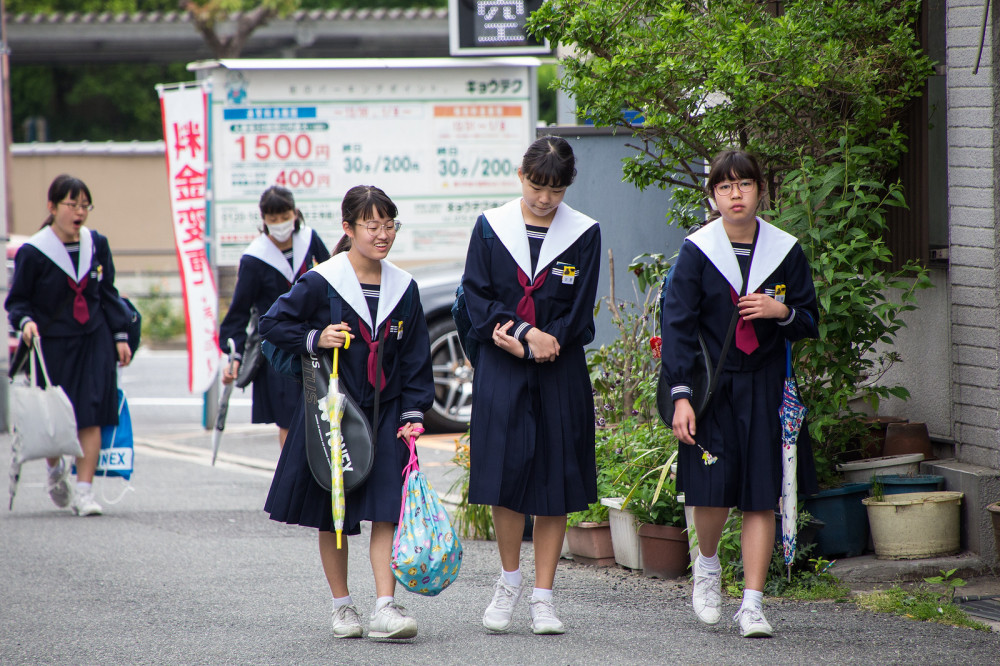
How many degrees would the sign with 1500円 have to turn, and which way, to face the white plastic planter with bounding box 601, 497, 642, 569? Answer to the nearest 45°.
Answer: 0° — it already faces it

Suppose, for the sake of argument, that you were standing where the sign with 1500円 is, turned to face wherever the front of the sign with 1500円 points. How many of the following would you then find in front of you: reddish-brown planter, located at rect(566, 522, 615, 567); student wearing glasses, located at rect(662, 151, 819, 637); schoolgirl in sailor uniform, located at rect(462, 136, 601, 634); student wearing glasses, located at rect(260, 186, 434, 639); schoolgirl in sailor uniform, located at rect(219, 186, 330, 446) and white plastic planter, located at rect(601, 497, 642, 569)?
6

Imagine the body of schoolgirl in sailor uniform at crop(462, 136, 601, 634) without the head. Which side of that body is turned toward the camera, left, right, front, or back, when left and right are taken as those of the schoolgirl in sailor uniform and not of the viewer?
front

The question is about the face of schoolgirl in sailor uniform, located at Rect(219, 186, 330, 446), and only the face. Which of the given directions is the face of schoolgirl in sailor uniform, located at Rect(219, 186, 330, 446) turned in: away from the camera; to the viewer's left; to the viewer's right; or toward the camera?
toward the camera

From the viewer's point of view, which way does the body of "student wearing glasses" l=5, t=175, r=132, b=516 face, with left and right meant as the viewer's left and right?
facing the viewer and to the right of the viewer

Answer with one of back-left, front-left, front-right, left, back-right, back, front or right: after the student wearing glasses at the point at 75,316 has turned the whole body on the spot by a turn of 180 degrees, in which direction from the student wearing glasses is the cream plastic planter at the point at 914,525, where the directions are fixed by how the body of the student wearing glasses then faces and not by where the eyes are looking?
back

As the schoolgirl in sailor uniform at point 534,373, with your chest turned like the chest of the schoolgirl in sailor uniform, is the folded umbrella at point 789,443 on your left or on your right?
on your left

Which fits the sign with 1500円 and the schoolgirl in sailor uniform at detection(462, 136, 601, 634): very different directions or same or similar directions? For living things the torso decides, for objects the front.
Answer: same or similar directions

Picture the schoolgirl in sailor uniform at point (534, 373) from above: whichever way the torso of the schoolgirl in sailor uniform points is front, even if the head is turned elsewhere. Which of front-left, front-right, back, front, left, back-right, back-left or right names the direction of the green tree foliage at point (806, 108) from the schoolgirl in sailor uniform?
back-left

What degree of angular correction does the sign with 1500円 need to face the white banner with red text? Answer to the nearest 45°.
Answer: approximately 90° to its right

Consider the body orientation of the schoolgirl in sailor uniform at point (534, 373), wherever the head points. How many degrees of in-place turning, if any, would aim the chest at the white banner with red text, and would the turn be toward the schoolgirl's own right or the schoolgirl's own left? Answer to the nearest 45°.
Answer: approximately 135° to the schoolgirl's own right

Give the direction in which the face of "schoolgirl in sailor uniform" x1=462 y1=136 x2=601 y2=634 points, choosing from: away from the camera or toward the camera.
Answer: toward the camera

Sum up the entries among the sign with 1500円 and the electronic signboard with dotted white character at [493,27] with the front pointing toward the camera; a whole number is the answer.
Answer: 2

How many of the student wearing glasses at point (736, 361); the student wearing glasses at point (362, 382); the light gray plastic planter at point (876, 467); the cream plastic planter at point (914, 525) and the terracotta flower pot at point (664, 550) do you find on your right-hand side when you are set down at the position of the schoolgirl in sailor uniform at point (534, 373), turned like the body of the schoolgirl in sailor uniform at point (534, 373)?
1

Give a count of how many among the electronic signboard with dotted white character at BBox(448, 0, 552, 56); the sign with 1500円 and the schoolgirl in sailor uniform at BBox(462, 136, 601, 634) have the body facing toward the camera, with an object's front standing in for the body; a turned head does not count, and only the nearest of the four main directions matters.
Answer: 3

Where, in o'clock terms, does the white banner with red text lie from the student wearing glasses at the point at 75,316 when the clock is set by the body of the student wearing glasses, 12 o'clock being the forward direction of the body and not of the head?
The white banner with red text is roughly at 8 o'clock from the student wearing glasses.

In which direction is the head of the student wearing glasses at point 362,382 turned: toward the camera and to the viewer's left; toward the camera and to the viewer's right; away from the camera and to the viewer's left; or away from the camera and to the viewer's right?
toward the camera and to the viewer's right
